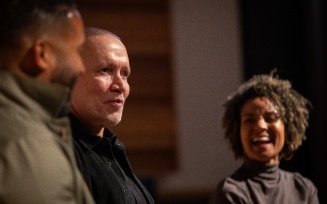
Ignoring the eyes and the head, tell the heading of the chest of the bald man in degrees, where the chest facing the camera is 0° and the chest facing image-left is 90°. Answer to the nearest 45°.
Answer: approximately 315°

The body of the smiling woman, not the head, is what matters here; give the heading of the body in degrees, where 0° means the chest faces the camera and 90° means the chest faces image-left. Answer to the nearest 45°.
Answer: approximately 0°

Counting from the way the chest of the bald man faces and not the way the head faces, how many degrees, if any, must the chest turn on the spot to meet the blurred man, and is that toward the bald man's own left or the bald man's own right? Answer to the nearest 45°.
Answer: approximately 45° to the bald man's own right

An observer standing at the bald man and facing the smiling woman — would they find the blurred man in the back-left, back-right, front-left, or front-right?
back-right

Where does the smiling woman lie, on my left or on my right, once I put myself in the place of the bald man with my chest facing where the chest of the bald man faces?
on my left
